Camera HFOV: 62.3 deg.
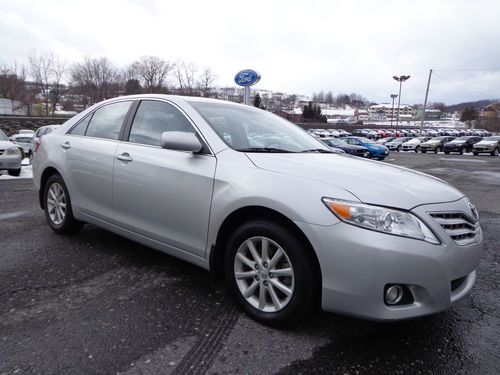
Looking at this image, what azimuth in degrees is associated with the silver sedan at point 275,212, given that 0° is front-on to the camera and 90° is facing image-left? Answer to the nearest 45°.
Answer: approximately 315°

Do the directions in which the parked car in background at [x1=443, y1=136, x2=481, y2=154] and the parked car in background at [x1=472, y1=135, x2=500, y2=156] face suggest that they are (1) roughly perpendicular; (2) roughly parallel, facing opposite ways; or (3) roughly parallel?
roughly parallel

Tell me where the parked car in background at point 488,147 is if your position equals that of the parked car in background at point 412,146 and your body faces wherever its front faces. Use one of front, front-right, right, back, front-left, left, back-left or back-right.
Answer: left

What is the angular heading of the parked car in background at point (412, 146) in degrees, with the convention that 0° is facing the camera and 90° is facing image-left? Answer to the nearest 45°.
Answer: approximately 45°

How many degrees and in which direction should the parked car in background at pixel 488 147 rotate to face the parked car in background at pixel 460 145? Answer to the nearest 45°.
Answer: approximately 90° to its right

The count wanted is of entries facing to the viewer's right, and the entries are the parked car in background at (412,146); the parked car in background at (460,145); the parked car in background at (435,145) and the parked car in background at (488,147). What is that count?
0

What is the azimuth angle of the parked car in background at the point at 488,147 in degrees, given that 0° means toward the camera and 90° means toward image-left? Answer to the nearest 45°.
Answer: approximately 45°

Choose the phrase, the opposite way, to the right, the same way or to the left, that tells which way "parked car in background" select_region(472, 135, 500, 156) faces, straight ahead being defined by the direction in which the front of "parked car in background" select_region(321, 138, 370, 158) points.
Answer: to the right

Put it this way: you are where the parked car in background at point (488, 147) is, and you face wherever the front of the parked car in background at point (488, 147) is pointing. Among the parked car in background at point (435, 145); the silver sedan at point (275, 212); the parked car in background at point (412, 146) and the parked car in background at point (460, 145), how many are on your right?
3

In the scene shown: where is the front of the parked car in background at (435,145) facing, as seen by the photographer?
facing the viewer and to the left of the viewer

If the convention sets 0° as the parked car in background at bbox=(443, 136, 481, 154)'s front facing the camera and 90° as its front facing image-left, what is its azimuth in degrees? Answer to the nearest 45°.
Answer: approximately 45°

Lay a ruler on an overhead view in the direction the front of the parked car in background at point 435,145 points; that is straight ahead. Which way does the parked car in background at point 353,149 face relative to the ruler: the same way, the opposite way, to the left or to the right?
to the left

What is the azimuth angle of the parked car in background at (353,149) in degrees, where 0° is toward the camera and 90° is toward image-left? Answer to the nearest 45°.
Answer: approximately 315°
